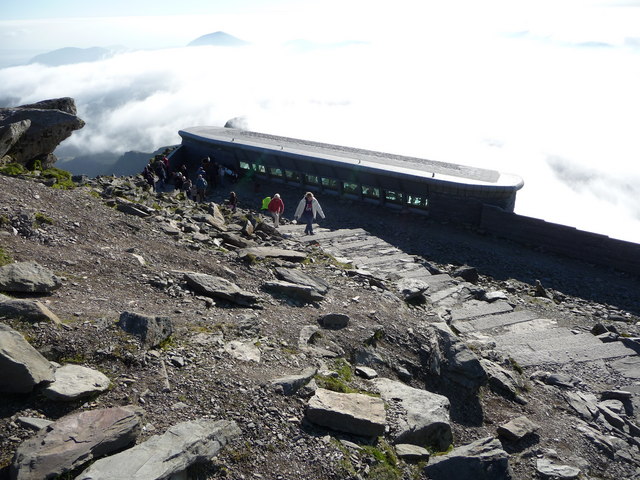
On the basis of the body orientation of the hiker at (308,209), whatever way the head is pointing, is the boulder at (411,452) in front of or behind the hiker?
in front

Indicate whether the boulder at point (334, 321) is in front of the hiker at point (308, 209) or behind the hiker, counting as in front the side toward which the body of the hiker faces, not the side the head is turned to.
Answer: in front

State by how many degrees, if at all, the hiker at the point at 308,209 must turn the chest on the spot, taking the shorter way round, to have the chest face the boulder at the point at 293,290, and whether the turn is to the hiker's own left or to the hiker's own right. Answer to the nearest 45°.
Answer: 0° — they already face it

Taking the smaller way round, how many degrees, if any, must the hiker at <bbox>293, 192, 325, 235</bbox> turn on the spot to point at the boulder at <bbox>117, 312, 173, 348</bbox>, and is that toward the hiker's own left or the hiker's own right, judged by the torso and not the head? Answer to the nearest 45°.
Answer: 0° — they already face it

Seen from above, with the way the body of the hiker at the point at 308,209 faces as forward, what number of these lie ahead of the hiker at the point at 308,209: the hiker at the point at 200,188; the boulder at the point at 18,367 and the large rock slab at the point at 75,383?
2

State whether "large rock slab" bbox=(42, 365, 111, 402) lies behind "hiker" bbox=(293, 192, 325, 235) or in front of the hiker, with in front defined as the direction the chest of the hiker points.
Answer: in front

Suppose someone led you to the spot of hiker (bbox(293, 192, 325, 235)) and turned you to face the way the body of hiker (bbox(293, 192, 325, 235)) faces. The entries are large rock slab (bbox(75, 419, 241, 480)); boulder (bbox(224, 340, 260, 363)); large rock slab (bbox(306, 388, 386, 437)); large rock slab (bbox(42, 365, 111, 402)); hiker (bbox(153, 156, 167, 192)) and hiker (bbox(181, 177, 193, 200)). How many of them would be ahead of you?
4

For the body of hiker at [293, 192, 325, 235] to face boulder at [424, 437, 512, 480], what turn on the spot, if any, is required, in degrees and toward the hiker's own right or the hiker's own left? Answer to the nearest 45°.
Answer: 0° — they already face it

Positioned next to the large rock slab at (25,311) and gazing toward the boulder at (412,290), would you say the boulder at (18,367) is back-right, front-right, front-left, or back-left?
back-right

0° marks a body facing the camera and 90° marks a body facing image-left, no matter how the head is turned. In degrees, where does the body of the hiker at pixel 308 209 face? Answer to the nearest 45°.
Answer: approximately 0°

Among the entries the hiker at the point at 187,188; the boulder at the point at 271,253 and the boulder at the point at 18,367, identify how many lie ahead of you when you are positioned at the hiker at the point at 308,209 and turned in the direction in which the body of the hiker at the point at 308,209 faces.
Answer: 2

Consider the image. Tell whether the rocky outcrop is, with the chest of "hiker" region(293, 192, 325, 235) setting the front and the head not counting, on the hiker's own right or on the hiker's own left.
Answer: on the hiker's own right

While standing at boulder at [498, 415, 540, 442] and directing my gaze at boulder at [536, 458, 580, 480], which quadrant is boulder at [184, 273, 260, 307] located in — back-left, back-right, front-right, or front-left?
back-right
